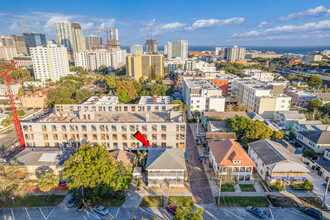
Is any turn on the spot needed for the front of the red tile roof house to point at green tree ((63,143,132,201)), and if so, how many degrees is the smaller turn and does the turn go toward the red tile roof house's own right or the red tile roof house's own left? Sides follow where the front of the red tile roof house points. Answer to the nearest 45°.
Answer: approximately 45° to the red tile roof house's own right

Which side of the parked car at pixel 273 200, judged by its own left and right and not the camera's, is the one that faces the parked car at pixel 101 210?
left

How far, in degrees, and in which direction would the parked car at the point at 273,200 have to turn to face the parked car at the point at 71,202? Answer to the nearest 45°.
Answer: approximately 90° to its left

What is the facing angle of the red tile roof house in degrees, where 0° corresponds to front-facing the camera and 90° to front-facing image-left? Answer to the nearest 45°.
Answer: approximately 0°

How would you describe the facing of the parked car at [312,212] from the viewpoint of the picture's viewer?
facing away from the viewer and to the left of the viewer

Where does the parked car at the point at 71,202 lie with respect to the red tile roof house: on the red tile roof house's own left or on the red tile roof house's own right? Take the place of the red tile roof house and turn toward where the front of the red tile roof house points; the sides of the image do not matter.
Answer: on the red tile roof house's own right

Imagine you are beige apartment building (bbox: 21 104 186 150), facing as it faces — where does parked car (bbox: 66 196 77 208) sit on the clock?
The parked car is roughly at 1 o'clock from the beige apartment building.

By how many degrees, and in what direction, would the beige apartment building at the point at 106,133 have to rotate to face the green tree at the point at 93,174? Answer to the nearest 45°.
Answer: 0° — it already faces it

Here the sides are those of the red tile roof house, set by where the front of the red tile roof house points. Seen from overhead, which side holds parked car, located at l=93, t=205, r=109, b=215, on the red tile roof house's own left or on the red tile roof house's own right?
on the red tile roof house's own right
